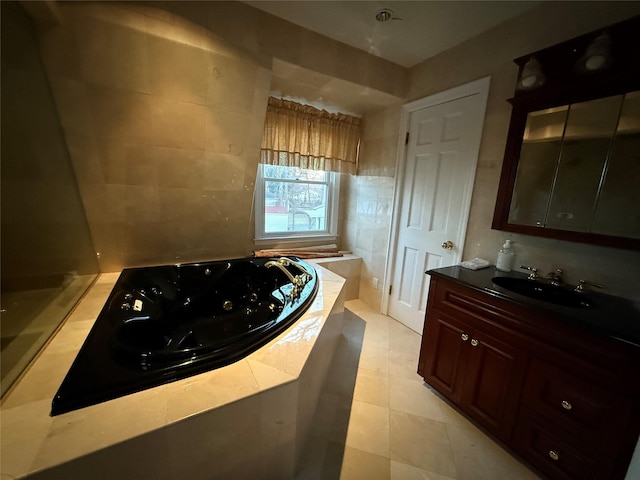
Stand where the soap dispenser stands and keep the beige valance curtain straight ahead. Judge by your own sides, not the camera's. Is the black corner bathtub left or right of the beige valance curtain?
left

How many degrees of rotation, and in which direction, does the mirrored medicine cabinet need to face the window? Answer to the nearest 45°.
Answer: approximately 45° to its right

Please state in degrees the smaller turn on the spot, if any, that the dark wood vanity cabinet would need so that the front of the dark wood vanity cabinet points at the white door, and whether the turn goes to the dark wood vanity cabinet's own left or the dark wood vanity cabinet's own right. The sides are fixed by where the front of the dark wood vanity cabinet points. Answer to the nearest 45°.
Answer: approximately 90° to the dark wood vanity cabinet's own right

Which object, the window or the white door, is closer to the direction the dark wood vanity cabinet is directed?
the window

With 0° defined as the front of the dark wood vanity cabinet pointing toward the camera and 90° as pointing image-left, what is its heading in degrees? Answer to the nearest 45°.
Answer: approximately 45°

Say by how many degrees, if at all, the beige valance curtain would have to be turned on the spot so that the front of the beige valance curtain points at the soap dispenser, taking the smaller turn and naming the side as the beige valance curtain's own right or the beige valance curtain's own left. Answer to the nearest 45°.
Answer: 0° — it already faces it

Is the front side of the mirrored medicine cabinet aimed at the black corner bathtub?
yes

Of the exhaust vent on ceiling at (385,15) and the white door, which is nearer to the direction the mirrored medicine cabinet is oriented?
the exhaust vent on ceiling
